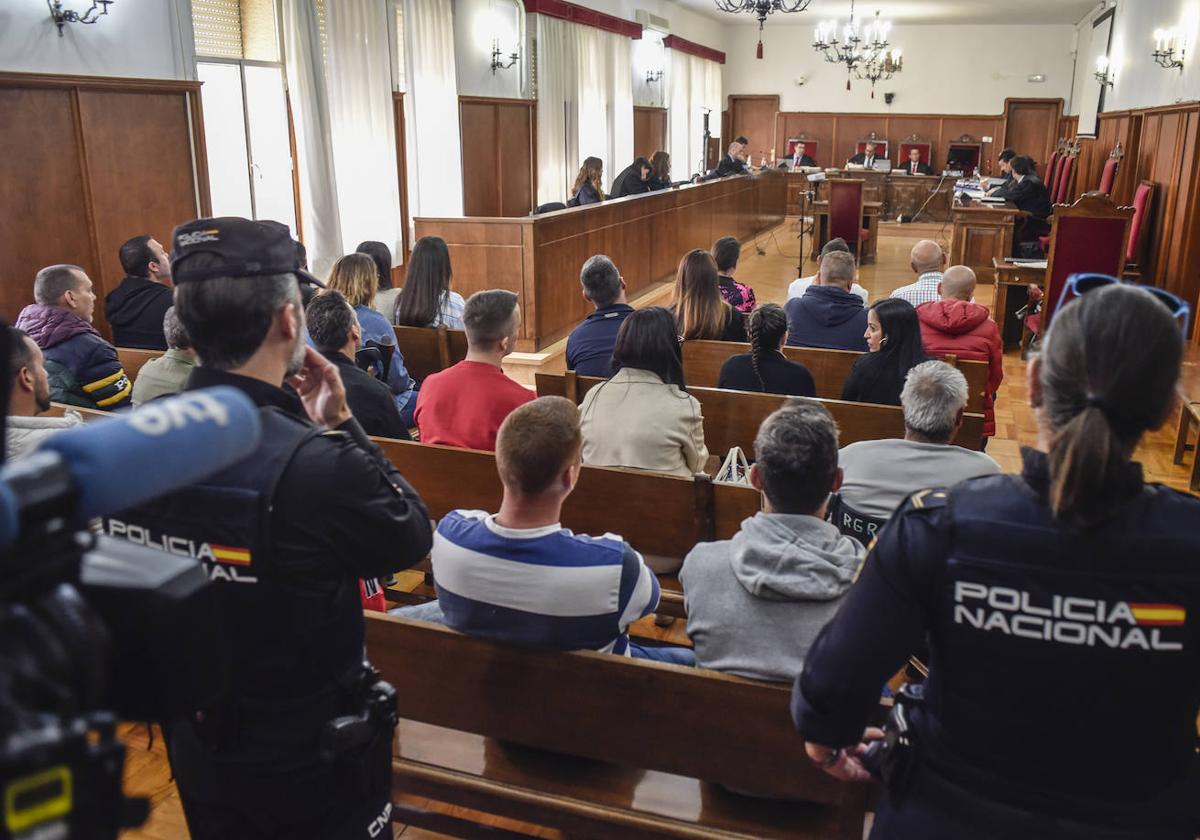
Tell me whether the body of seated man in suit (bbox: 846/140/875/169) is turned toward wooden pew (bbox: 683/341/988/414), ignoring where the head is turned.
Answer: yes

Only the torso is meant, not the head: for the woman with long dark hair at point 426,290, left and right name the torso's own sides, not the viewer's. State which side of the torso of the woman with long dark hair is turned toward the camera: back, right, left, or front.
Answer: back

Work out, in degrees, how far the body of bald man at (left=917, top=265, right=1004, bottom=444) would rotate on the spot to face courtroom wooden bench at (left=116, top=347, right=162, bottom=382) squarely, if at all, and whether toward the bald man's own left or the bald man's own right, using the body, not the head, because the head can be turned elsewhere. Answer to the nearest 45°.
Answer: approximately 135° to the bald man's own left

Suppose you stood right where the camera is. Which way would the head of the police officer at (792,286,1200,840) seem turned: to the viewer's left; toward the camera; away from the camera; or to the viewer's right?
away from the camera

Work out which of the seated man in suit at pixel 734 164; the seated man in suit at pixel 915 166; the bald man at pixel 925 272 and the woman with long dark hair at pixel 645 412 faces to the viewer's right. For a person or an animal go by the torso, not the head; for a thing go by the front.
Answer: the seated man in suit at pixel 734 164

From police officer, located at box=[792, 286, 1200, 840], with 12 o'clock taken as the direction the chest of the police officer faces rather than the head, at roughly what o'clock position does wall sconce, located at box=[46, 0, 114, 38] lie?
The wall sconce is roughly at 10 o'clock from the police officer.

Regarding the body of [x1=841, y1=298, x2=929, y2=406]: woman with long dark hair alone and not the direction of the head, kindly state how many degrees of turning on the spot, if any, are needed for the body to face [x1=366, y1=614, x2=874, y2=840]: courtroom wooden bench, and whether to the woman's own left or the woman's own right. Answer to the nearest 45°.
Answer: approximately 135° to the woman's own left

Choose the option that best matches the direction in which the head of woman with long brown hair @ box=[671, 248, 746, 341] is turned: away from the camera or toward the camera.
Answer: away from the camera

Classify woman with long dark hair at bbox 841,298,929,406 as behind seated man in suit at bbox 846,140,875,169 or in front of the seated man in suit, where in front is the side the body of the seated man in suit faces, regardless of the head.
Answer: in front

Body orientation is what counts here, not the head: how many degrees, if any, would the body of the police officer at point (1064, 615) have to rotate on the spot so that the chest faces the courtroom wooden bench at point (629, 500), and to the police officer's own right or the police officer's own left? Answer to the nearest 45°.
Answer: approximately 45° to the police officer's own left

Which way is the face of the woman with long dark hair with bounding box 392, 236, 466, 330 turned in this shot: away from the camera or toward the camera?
away from the camera

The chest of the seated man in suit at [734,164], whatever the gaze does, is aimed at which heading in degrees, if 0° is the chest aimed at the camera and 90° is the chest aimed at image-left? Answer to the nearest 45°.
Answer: approximately 270°

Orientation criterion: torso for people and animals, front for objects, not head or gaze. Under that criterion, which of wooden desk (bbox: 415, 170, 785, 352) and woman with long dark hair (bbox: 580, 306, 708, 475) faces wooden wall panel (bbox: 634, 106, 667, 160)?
the woman with long dark hair

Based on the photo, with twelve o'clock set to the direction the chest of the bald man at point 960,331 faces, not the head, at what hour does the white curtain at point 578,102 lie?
The white curtain is roughly at 11 o'clock from the bald man.

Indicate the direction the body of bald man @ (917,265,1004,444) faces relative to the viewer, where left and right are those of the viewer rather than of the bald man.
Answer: facing away from the viewer

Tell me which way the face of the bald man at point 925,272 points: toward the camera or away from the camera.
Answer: away from the camera

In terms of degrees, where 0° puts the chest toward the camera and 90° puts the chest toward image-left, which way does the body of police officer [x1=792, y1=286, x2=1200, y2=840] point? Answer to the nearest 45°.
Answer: approximately 180°

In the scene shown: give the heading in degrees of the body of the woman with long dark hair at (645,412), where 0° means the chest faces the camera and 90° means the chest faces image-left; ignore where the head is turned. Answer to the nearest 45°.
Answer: approximately 180°

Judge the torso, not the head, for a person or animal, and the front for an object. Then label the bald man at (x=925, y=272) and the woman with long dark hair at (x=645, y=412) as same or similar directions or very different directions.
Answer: same or similar directions

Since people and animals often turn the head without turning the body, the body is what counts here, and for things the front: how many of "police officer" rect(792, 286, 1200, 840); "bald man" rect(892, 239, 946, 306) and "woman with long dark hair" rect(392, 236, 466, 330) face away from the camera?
3

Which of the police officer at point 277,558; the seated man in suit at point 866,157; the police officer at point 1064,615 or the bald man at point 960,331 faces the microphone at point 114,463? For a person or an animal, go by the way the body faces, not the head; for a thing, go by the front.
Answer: the seated man in suit
